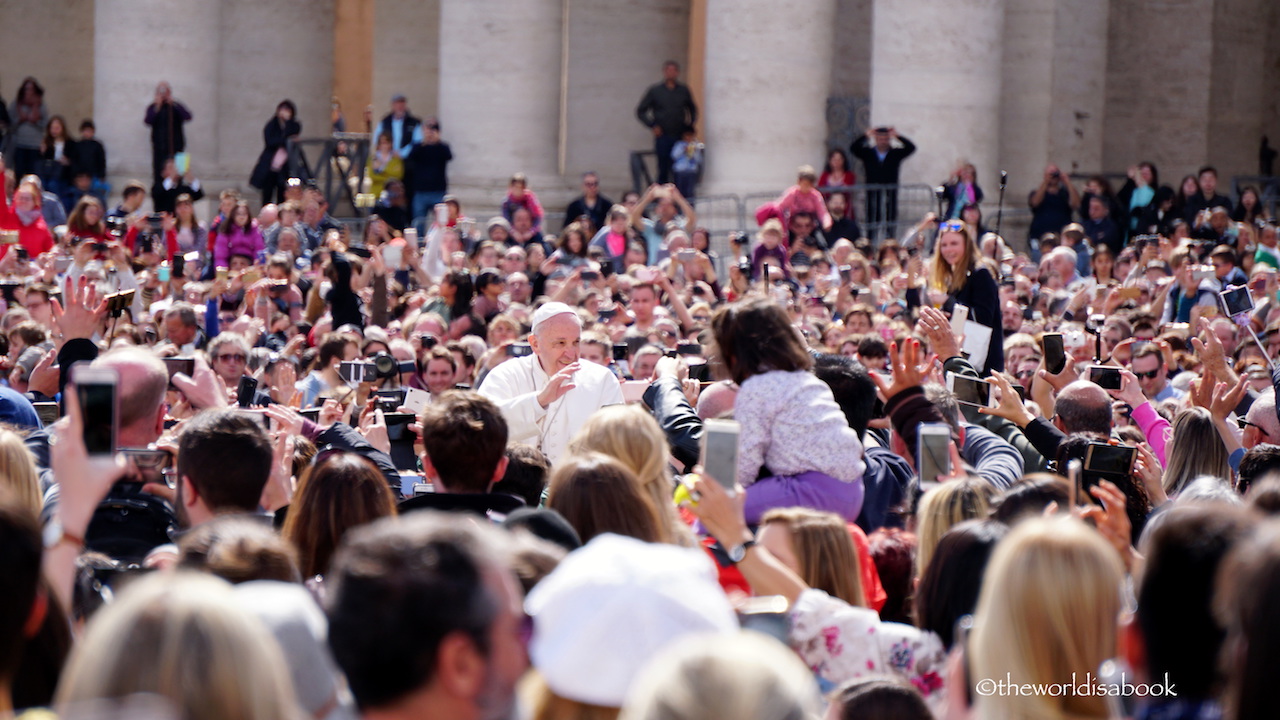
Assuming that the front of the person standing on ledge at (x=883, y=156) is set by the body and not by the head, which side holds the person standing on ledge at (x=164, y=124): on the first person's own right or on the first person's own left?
on the first person's own right

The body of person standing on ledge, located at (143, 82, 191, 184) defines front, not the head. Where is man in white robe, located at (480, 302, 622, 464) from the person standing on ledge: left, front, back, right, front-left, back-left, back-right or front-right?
front

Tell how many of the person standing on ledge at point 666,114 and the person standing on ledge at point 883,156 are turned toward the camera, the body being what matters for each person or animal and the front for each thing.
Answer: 2

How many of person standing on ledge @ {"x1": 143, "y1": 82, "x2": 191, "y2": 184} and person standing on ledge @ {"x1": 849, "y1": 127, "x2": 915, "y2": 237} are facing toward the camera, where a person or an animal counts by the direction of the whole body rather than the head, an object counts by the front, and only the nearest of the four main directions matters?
2

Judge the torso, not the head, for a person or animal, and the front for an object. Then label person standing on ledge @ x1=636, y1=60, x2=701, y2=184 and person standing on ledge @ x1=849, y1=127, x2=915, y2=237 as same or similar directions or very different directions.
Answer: same or similar directions

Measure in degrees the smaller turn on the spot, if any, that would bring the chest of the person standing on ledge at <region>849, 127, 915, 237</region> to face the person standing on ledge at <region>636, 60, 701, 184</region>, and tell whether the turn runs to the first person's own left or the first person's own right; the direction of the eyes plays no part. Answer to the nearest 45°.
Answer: approximately 135° to the first person's own right

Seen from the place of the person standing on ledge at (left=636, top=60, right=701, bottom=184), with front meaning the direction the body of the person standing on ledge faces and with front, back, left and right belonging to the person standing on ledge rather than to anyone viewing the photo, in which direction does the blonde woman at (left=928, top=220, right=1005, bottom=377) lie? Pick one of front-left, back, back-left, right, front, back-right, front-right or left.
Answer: front

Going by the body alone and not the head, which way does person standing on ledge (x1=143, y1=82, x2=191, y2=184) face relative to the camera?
toward the camera

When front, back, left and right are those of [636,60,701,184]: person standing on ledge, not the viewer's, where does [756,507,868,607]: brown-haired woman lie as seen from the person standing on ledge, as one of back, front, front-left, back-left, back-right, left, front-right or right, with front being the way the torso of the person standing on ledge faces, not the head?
front

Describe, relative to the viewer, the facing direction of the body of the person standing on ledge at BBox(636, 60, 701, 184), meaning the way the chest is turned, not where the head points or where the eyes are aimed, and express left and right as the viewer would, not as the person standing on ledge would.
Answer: facing the viewer

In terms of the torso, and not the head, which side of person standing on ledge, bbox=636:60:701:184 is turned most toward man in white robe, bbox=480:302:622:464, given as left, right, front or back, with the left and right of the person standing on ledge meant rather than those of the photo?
front

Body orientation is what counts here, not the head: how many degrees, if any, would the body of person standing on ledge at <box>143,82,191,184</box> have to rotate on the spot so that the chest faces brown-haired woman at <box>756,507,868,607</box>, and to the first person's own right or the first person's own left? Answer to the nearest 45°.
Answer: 0° — they already face them

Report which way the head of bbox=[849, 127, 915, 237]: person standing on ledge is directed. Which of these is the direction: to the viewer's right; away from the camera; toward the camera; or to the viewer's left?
toward the camera

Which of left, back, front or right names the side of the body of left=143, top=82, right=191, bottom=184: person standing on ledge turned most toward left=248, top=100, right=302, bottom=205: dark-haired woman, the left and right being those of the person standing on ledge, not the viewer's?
left

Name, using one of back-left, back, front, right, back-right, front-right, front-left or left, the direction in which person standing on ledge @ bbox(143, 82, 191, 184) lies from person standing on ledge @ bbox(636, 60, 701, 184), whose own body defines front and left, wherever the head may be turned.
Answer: right

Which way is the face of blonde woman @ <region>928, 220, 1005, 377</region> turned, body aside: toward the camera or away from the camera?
toward the camera

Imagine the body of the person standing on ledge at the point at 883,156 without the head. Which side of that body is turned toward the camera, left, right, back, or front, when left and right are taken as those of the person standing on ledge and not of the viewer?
front

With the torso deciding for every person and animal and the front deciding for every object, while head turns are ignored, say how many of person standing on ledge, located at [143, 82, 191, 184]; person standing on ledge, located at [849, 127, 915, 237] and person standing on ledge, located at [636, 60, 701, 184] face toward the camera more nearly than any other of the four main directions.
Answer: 3
